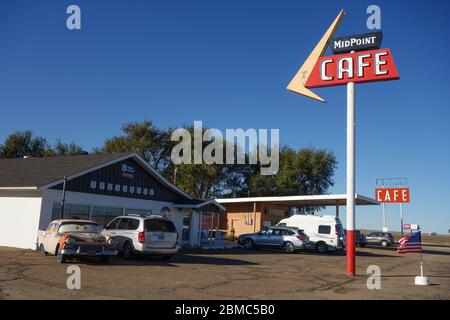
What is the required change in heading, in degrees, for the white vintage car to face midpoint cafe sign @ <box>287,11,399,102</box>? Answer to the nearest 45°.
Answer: approximately 45° to its left

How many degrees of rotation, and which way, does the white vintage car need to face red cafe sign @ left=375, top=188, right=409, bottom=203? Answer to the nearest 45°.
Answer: approximately 90° to its left

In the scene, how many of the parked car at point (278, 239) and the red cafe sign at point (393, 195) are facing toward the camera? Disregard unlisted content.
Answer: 1
